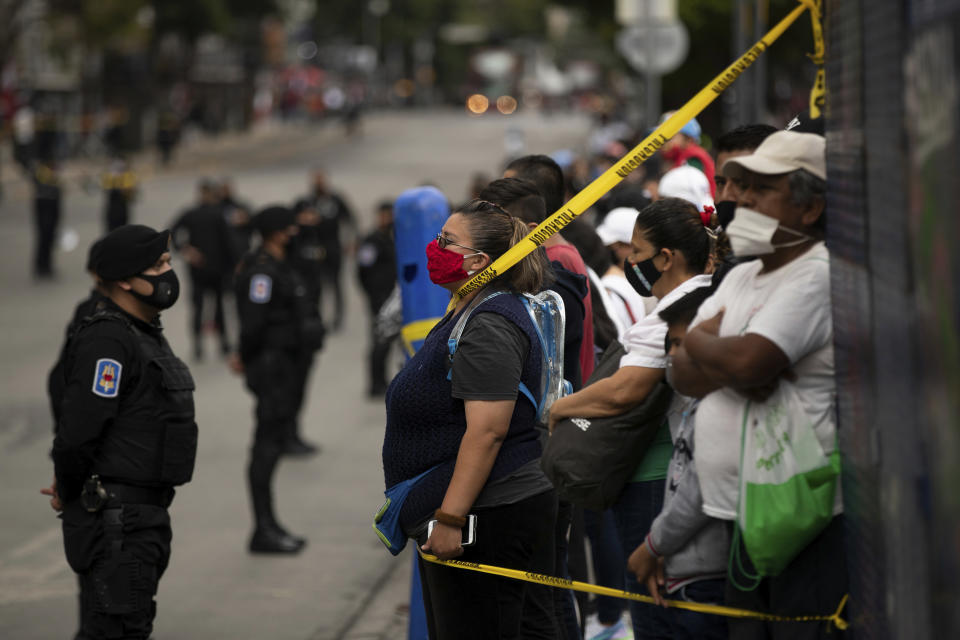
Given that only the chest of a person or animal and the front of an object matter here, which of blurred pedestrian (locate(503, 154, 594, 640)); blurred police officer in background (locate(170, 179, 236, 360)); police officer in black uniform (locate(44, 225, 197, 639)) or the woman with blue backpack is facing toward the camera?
the blurred police officer in background

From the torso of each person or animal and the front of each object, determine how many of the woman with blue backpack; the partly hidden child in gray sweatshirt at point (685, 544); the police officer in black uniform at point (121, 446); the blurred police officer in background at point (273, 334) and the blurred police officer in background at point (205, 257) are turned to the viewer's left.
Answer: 2

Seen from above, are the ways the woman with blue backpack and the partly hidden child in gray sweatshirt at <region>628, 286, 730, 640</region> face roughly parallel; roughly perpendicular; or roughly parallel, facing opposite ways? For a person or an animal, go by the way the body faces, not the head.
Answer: roughly parallel

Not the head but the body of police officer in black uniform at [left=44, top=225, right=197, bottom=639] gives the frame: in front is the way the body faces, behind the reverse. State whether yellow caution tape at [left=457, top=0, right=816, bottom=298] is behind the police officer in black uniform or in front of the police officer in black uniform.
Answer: in front

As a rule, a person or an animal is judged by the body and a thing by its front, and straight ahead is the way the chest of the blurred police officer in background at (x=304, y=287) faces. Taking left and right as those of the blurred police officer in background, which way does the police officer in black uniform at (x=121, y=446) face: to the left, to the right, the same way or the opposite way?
the same way

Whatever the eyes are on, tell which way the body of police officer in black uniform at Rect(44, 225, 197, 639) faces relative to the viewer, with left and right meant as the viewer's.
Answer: facing to the right of the viewer

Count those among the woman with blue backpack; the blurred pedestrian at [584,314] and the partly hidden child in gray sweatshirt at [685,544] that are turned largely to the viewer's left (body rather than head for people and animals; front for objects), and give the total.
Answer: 3

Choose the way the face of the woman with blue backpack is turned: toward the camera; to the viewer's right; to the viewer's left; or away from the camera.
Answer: to the viewer's left

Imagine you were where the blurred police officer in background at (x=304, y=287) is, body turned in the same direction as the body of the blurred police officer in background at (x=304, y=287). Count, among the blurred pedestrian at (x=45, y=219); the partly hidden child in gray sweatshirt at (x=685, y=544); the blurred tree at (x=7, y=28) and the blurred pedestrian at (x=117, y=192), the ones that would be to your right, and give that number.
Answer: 1

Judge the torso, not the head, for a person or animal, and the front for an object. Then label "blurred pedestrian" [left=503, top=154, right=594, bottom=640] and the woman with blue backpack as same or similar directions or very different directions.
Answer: same or similar directions

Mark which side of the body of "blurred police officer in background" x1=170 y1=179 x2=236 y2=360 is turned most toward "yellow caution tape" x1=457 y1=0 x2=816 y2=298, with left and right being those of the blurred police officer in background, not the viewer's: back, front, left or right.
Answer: front

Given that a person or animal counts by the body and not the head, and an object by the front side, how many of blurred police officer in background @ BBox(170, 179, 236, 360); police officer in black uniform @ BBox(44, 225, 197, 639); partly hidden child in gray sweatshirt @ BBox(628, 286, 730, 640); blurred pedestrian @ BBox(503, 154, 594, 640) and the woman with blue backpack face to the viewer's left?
3

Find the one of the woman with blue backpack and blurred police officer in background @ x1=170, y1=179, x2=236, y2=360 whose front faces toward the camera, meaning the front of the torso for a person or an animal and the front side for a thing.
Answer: the blurred police officer in background

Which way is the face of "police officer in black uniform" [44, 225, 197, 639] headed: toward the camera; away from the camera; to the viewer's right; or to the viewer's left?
to the viewer's right

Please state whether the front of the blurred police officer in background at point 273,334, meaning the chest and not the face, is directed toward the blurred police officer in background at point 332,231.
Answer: no

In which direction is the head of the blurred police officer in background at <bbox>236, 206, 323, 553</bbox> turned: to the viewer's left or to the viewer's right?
to the viewer's right

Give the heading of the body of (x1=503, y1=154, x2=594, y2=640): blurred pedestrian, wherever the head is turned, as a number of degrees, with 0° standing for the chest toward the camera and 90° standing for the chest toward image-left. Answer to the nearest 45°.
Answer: approximately 90°
